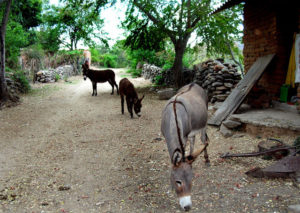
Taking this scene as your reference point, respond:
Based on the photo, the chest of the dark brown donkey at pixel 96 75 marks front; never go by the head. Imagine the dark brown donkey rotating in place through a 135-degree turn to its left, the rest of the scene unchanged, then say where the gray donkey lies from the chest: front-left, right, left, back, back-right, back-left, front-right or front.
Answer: front-right

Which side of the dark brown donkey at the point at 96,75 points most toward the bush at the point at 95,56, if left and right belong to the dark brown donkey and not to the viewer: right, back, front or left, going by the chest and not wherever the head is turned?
right

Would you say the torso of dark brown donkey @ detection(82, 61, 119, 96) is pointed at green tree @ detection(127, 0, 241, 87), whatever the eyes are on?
no

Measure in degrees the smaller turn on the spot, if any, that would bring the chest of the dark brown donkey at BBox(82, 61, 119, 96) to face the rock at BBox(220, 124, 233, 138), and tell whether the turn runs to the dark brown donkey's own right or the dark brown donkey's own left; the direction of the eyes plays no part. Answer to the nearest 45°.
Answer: approximately 90° to the dark brown donkey's own left

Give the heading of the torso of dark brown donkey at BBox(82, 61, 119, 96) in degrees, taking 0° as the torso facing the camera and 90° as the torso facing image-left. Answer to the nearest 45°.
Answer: approximately 90°

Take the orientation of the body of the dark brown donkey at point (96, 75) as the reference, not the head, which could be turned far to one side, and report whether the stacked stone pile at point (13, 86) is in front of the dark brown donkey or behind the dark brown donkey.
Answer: in front

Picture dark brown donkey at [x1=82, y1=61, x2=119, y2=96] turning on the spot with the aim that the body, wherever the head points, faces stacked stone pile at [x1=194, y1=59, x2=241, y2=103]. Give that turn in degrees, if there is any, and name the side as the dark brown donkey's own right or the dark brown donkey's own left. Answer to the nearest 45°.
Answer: approximately 135° to the dark brown donkey's own left

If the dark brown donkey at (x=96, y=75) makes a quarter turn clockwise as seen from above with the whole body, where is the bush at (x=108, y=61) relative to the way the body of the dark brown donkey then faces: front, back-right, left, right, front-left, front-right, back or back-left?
front

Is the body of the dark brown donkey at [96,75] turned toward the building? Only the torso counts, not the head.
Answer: no

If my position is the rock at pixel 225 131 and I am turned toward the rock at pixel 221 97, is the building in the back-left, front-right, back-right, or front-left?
front-right

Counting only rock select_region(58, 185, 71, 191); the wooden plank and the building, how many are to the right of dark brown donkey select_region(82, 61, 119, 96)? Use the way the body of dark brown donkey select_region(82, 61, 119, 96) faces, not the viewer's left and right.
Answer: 0

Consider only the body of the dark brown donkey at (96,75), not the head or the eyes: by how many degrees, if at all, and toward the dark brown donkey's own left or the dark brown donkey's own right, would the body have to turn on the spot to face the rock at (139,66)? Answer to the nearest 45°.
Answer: approximately 90° to the dark brown donkey's own right

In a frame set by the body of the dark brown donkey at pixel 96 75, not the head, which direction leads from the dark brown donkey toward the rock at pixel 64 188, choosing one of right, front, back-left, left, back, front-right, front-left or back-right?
left

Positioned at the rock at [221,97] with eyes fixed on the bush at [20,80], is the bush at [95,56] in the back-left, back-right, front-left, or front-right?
front-right

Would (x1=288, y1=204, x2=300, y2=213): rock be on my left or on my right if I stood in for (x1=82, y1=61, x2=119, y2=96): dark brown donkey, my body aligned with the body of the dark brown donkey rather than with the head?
on my left

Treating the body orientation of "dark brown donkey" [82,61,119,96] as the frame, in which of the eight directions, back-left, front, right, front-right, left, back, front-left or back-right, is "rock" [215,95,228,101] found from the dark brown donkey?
back-left
